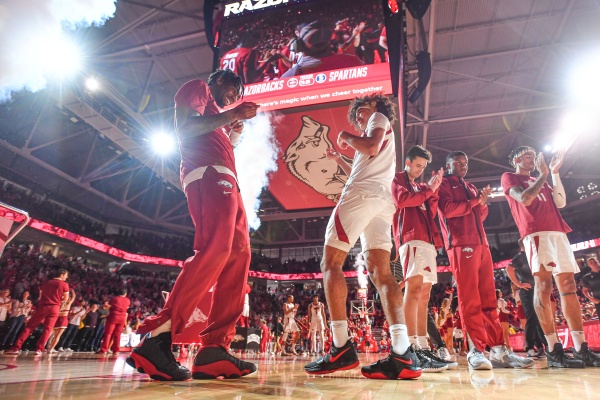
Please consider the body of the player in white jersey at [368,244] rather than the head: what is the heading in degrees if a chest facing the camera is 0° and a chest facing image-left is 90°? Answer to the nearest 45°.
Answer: approximately 90°

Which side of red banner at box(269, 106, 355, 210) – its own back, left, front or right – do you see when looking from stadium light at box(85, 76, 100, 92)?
right

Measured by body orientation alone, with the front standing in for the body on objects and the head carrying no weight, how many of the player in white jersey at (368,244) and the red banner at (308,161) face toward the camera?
1

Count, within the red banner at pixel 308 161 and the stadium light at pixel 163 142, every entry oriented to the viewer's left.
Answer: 0

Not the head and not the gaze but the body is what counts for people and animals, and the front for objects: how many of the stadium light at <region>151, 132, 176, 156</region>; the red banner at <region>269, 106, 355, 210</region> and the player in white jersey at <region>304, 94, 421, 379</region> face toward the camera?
2

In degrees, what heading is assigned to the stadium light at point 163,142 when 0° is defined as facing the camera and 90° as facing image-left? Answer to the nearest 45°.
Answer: approximately 0°
